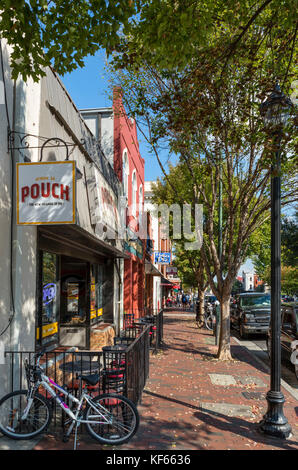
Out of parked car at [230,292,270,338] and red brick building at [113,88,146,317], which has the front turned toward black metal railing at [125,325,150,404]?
the parked car

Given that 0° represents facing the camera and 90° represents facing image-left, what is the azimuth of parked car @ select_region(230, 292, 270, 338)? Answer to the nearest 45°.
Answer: approximately 0°

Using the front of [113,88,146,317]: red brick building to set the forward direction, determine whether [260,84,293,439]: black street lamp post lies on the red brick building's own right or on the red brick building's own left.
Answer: on the red brick building's own right

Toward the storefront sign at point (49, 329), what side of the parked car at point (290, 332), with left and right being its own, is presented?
right

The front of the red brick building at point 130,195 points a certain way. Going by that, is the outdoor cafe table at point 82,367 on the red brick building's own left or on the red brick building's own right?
on the red brick building's own right

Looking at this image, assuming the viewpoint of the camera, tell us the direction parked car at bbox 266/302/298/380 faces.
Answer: facing the viewer and to the right of the viewer

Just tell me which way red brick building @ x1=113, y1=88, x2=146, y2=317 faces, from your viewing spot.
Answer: facing to the right of the viewer
